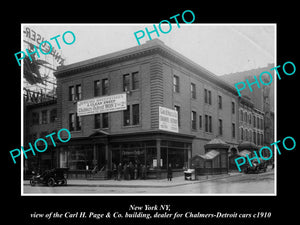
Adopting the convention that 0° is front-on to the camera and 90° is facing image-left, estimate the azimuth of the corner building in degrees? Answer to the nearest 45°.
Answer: approximately 45°
